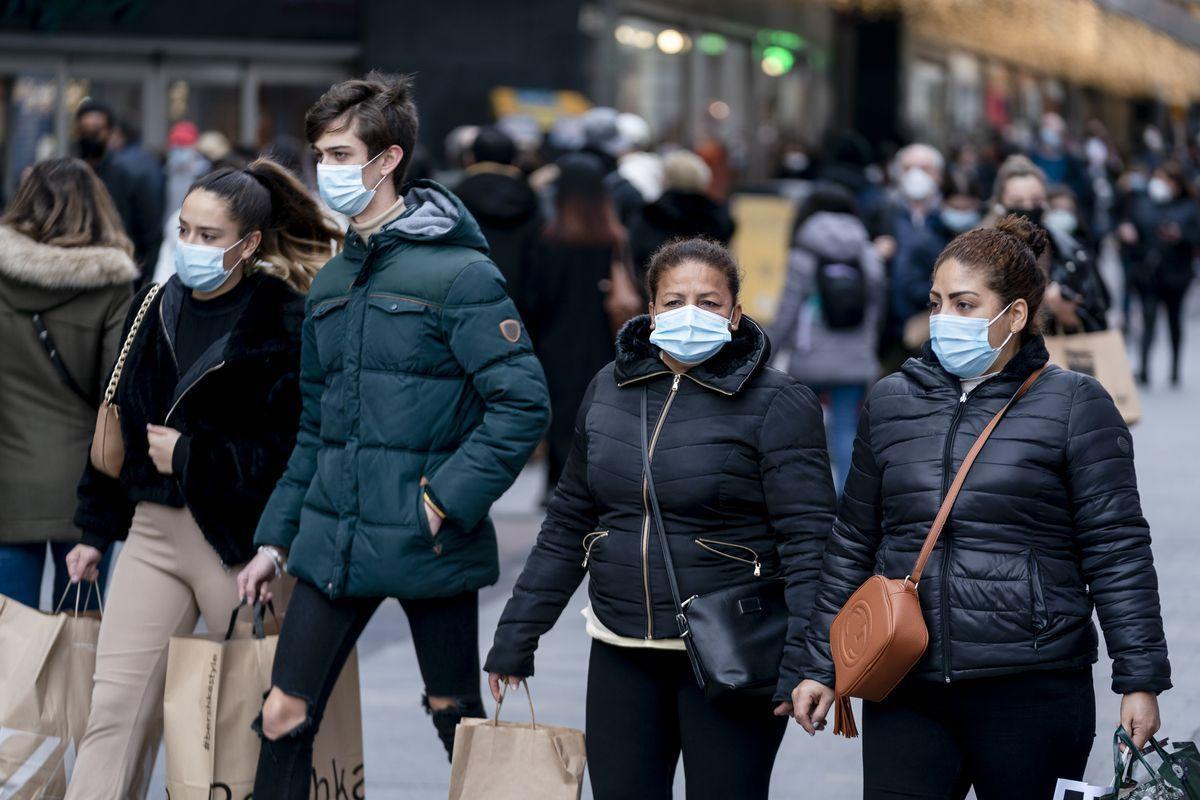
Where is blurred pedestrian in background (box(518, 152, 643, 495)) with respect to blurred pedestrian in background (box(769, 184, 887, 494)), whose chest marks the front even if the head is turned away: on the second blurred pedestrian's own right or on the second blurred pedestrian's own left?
on the second blurred pedestrian's own left

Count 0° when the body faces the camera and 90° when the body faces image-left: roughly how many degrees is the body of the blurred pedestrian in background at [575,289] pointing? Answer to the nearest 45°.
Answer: approximately 180°

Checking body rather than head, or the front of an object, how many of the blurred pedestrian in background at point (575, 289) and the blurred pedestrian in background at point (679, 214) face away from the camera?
2

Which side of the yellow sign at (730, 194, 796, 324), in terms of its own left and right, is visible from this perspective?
front

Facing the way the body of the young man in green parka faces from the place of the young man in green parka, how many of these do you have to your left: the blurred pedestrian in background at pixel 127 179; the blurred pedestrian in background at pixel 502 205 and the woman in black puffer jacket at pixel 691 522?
1

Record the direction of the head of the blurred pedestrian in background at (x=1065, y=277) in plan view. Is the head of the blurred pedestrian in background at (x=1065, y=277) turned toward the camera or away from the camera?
toward the camera

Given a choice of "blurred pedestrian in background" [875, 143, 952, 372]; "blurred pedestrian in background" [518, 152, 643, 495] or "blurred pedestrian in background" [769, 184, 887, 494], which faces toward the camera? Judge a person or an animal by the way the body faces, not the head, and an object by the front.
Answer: "blurred pedestrian in background" [875, 143, 952, 372]

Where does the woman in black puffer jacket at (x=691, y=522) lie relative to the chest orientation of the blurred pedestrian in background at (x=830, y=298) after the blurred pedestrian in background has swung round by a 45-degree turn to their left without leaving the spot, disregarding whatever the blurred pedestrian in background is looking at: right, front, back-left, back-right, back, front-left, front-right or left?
back-left

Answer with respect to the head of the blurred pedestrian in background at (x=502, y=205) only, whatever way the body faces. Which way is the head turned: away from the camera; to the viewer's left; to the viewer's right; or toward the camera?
away from the camera

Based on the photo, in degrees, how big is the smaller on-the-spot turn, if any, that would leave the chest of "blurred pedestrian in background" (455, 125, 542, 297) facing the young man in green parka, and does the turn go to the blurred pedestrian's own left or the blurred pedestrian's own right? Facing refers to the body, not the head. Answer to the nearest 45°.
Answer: approximately 180°

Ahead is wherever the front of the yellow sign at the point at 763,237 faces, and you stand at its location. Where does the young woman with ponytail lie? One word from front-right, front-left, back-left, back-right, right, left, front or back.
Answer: front

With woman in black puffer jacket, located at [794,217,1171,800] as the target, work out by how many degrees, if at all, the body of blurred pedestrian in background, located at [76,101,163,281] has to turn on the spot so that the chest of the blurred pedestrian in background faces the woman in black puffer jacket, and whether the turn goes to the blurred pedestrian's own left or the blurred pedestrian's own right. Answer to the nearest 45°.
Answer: approximately 45° to the blurred pedestrian's own left

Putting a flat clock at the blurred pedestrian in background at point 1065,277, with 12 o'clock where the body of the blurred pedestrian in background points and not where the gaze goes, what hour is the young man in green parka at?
The young man in green parka is roughly at 1 o'clock from the blurred pedestrian in background.

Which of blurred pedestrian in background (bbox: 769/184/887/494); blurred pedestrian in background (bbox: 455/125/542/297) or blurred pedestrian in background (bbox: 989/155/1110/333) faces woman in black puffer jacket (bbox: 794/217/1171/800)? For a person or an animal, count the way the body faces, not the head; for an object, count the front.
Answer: blurred pedestrian in background (bbox: 989/155/1110/333)

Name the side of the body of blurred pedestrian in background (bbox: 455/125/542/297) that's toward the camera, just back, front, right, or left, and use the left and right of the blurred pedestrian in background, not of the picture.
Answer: back

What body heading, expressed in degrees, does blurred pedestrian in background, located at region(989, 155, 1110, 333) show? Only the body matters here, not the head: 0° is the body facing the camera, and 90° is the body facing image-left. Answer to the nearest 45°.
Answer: approximately 0°

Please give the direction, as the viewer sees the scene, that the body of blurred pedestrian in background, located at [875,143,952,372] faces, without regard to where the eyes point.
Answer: toward the camera

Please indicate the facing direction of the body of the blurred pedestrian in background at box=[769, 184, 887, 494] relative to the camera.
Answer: away from the camera

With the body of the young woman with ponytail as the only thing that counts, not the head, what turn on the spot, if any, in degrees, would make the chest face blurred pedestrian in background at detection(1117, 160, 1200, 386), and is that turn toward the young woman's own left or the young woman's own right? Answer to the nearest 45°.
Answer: approximately 180°

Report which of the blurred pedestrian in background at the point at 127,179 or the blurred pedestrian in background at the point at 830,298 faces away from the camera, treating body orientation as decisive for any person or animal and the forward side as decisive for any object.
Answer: the blurred pedestrian in background at the point at 830,298
